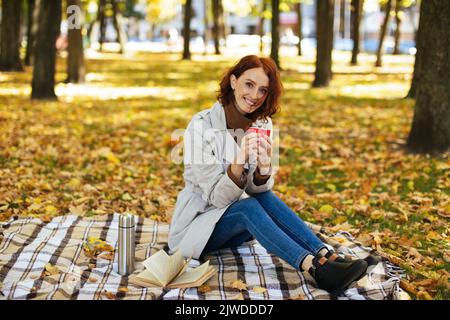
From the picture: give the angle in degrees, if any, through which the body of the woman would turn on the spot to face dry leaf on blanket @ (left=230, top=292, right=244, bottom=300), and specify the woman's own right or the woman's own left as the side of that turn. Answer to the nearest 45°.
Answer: approximately 45° to the woman's own right

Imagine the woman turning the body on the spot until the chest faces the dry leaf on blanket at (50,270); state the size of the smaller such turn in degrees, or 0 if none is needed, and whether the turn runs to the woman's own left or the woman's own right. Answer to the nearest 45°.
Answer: approximately 135° to the woman's own right

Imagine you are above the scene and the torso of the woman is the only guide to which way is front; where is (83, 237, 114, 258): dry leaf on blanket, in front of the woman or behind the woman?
behind

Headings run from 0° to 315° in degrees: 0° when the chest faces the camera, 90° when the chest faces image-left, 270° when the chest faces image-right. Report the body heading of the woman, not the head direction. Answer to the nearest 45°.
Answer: approximately 315°

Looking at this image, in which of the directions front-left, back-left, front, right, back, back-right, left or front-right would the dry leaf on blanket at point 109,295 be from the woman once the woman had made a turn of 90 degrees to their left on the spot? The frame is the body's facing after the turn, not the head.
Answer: back

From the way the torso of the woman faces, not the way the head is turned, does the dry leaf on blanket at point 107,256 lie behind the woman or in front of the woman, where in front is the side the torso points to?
behind

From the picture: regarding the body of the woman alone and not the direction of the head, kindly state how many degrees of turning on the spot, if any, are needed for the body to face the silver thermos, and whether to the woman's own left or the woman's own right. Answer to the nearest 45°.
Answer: approximately 135° to the woman's own right

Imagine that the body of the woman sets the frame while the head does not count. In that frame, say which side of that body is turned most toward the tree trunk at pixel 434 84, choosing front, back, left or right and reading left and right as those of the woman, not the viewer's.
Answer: left
